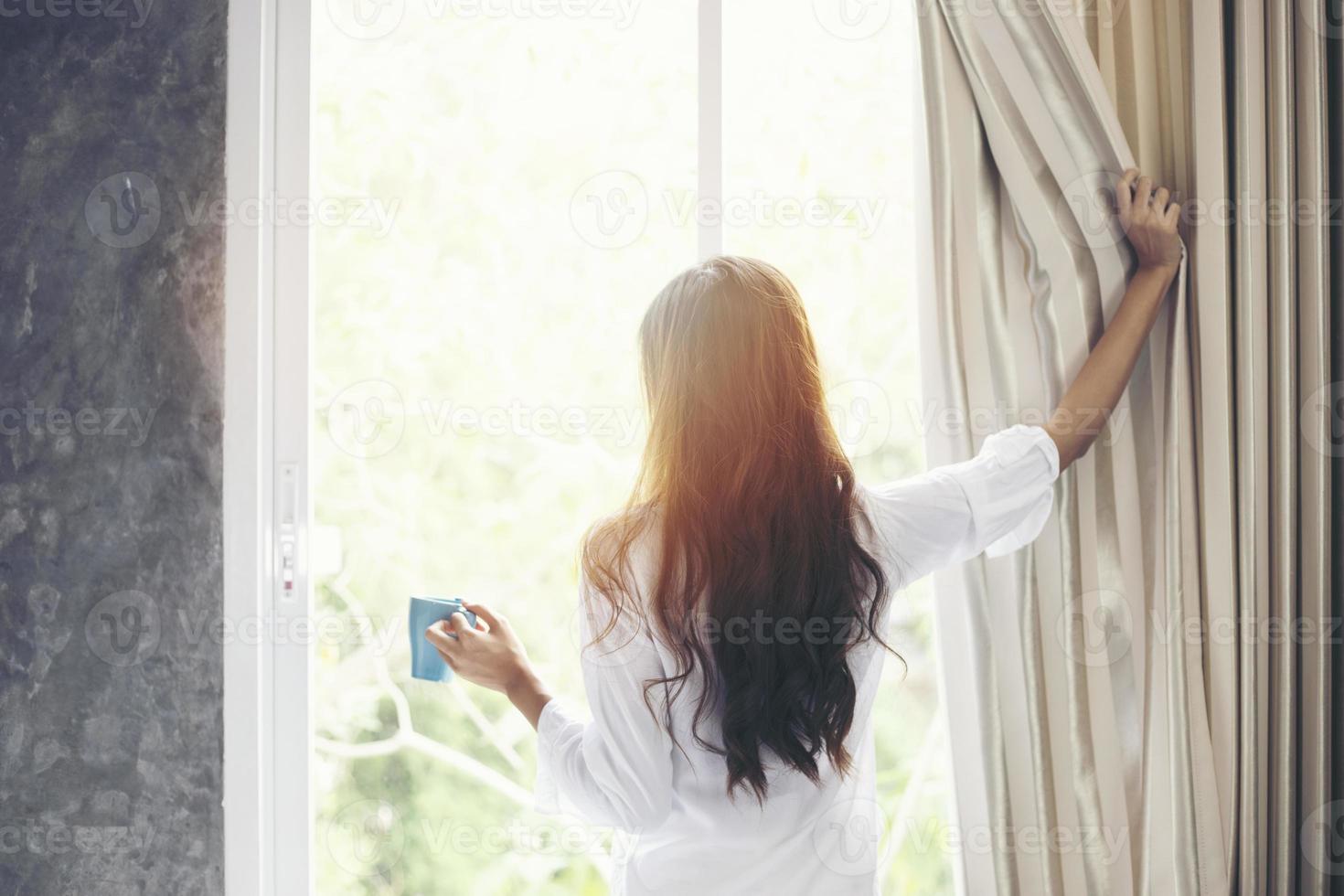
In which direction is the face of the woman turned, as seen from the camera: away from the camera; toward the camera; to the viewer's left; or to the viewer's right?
away from the camera

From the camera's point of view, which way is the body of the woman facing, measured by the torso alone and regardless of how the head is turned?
away from the camera
